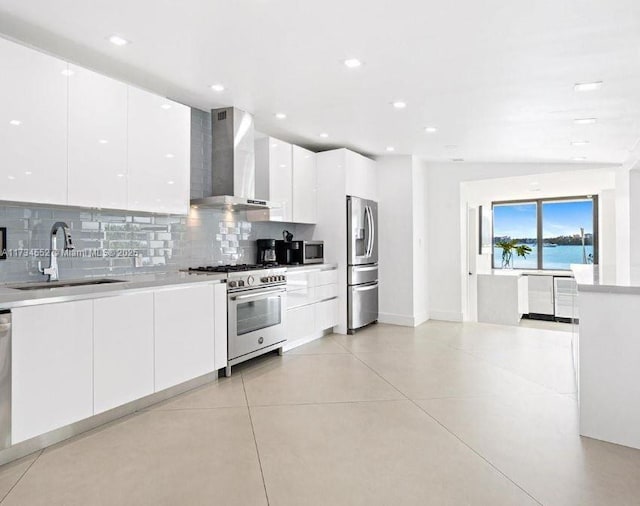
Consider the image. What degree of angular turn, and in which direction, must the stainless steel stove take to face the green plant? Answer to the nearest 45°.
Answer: approximately 90° to its left

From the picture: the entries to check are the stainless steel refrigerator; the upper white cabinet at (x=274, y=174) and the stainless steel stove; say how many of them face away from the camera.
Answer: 0

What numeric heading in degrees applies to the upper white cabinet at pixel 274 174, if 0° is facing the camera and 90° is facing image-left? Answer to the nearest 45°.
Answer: approximately 315°

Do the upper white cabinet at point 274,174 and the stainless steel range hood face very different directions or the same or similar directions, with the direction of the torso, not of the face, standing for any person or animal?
same or similar directions

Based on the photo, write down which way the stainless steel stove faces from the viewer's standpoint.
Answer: facing the viewer and to the right of the viewer

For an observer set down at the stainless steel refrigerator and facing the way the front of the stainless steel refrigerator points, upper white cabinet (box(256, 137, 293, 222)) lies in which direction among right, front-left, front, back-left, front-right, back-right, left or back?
right

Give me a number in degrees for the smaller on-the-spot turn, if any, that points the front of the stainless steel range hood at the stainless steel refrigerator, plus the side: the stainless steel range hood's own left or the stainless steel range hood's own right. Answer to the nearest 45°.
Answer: approximately 90° to the stainless steel range hood's own left

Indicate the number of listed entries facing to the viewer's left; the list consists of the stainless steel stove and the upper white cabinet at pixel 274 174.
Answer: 0

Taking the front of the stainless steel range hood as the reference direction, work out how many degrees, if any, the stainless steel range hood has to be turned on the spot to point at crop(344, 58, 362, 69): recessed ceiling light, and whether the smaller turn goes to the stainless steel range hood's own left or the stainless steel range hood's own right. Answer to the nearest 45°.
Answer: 0° — it already faces it

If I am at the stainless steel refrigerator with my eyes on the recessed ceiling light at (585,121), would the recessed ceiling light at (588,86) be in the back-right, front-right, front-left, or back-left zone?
front-right

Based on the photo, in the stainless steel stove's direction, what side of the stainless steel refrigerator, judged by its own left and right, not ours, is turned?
right

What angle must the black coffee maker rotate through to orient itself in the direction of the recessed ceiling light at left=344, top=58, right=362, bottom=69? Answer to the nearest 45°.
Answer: approximately 45° to its right

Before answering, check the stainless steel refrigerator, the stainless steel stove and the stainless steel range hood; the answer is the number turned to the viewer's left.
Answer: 0

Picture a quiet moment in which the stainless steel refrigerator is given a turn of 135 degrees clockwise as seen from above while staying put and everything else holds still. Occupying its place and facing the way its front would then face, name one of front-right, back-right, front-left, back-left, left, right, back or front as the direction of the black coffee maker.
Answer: front-left

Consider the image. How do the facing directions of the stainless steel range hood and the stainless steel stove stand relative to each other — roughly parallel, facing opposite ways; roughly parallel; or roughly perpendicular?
roughly parallel
